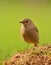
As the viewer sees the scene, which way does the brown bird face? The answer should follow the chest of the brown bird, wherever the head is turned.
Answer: to the viewer's left
